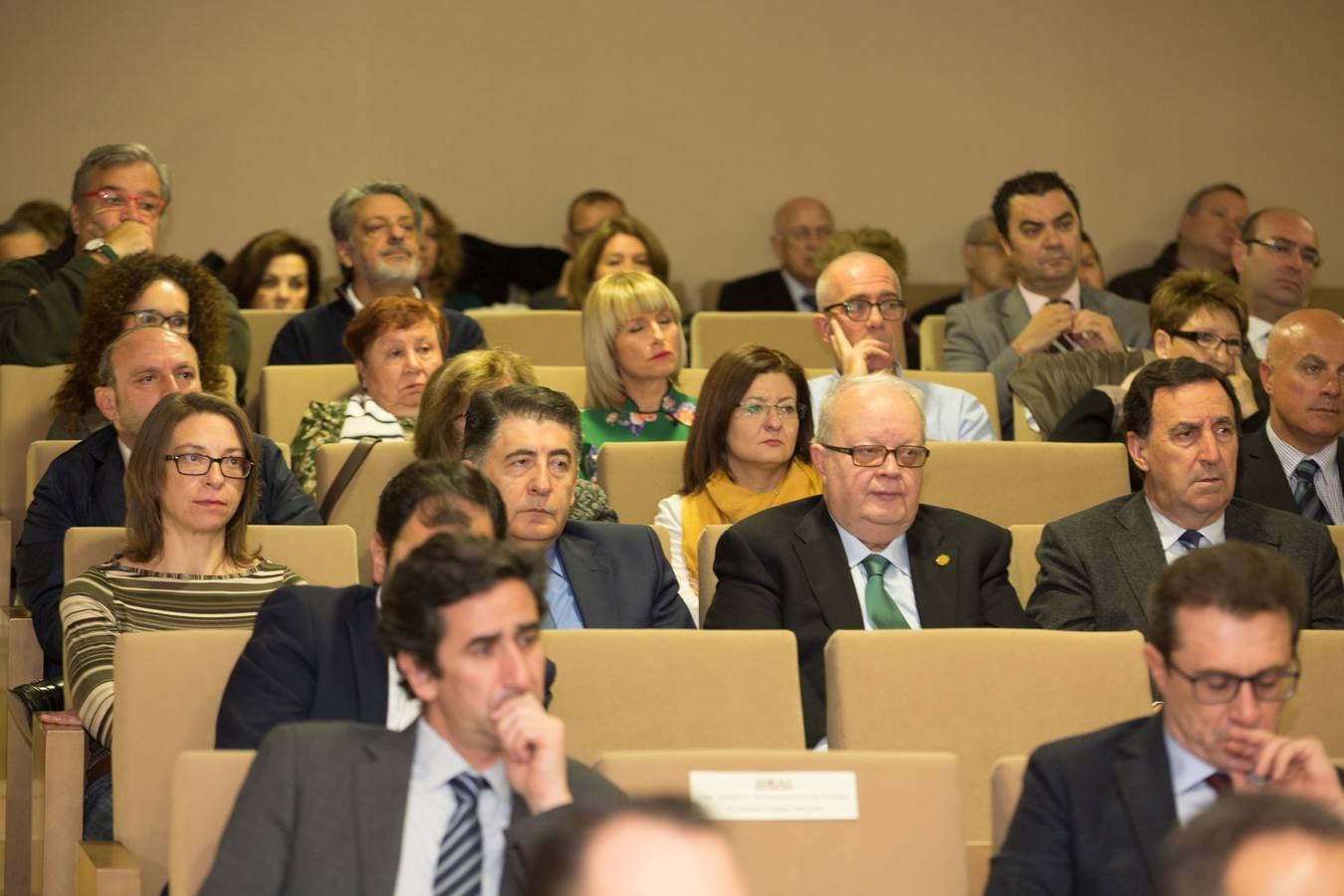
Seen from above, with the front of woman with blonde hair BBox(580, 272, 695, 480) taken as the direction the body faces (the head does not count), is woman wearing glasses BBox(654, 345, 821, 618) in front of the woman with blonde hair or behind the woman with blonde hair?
in front

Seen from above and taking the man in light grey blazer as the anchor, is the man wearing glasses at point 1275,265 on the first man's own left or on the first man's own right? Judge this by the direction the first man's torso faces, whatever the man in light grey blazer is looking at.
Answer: on the first man's own left

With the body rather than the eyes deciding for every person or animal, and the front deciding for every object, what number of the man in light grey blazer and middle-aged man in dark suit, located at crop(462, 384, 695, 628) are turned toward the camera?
2

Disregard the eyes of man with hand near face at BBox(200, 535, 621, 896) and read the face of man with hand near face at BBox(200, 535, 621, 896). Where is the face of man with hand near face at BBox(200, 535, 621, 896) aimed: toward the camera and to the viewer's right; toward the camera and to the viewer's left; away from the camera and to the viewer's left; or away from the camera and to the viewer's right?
toward the camera and to the viewer's right

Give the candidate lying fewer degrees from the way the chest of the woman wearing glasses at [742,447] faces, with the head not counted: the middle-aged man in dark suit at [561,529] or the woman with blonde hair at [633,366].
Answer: the middle-aged man in dark suit

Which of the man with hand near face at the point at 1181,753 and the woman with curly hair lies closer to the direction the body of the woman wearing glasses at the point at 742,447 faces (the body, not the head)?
the man with hand near face

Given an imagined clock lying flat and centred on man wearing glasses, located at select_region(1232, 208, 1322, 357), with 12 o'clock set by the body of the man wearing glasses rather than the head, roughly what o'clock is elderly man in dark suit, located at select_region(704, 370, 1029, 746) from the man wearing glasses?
The elderly man in dark suit is roughly at 2 o'clock from the man wearing glasses.

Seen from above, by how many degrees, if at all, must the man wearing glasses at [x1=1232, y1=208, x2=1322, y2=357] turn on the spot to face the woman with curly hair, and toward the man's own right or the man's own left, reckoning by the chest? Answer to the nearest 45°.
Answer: approximately 90° to the man's own right

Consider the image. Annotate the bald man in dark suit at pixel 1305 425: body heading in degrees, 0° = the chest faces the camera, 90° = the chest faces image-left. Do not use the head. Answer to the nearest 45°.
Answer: approximately 315°

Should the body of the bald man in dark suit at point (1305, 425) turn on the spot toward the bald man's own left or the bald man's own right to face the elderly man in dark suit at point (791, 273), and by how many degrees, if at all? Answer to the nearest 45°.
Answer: approximately 180°

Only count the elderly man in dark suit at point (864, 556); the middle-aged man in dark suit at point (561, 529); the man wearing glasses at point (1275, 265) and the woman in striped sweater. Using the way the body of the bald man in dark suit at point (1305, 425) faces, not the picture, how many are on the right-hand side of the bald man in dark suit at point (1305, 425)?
3

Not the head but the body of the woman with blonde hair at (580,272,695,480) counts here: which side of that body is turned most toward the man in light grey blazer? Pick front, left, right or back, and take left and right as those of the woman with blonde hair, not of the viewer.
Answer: left

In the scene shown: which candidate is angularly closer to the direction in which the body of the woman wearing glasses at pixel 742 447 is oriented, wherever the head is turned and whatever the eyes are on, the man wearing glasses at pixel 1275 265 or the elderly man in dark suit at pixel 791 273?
the man wearing glasses

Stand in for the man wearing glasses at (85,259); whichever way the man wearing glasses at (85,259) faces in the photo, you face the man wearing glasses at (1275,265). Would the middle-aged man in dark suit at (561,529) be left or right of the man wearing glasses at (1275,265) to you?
right
